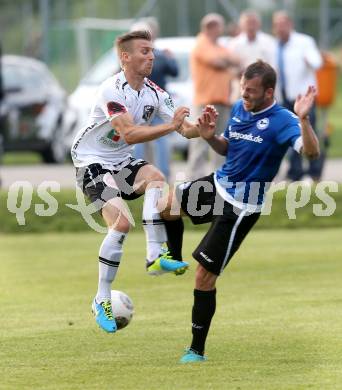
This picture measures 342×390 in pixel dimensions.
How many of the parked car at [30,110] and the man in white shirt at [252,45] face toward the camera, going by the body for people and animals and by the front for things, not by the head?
1

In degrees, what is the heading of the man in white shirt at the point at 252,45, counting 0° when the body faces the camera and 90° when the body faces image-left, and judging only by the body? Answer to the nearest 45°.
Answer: approximately 0°

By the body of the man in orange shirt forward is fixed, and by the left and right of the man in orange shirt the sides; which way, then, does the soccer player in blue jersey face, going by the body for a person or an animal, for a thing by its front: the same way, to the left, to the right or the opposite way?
to the right

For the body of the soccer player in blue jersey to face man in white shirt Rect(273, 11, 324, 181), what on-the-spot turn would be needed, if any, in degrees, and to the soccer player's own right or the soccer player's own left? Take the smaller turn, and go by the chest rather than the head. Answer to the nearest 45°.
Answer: approximately 135° to the soccer player's own right

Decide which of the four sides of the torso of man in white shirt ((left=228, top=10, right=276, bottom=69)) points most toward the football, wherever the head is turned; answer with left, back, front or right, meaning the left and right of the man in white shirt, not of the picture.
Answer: front

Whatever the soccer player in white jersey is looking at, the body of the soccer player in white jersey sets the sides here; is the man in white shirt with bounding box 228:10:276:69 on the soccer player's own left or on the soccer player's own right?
on the soccer player's own left

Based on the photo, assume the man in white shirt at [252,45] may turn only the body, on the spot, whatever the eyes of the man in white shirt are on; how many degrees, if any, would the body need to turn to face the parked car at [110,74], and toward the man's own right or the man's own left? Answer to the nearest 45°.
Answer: approximately 135° to the man's own right

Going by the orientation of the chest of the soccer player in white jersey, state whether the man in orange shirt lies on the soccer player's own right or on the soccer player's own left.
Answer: on the soccer player's own left
